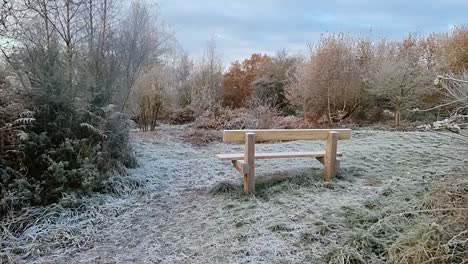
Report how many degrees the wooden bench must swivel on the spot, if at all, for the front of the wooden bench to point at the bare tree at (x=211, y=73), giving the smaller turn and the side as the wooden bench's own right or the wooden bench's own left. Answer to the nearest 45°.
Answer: approximately 45° to the wooden bench's own right

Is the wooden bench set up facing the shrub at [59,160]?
no

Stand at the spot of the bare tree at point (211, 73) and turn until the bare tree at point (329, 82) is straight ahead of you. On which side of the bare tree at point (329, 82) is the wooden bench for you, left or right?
right

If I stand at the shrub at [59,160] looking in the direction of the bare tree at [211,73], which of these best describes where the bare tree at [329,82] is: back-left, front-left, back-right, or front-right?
front-right

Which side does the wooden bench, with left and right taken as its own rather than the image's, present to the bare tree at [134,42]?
front

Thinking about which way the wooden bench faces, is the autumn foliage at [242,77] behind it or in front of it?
in front

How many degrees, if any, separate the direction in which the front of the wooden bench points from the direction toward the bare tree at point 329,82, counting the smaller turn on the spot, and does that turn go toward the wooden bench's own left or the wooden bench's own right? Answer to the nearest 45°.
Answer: approximately 45° to the wooden bench's own right

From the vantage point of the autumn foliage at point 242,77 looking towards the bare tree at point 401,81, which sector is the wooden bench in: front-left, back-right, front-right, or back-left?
front-right

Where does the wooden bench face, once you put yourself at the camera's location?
facing away from the viewer and to the left of the viewer

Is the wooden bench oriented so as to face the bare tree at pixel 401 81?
no
